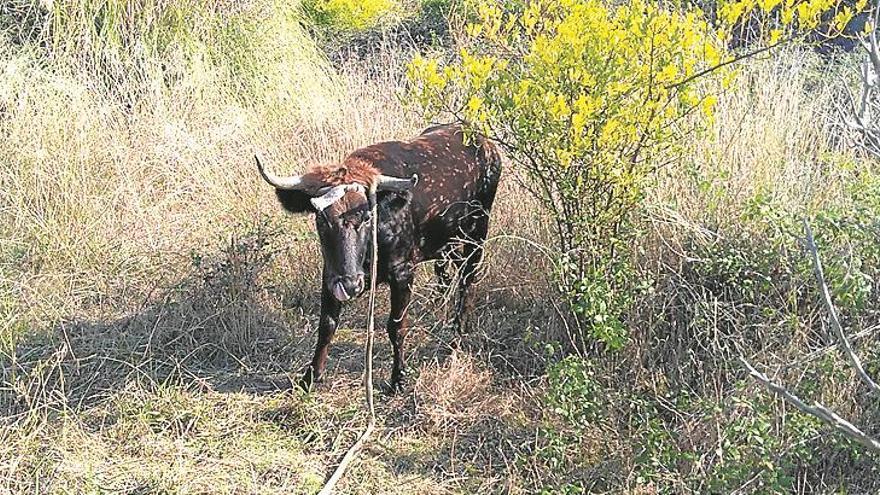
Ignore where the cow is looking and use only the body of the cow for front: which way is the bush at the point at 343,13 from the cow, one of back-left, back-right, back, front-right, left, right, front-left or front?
back-right

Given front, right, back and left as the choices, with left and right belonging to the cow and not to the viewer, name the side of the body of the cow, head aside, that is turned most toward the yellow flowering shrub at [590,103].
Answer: left
